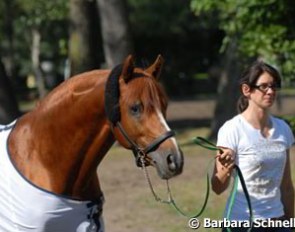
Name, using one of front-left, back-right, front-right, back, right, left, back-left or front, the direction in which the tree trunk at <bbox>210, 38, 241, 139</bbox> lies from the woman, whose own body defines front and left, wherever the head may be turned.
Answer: back-left

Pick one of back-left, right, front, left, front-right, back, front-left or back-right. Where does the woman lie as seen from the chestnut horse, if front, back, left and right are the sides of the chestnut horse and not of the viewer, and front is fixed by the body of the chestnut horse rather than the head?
front-left

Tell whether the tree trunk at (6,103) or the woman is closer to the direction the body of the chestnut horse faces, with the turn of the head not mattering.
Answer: the woman

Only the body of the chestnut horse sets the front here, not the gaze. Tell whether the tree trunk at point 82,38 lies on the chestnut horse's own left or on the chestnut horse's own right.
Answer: on the chestnut horse's own left

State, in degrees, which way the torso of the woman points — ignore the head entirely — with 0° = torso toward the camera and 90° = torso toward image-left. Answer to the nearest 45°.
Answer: approximately 315°

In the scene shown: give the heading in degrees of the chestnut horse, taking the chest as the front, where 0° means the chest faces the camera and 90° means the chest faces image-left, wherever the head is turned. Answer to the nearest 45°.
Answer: approximately 315°
